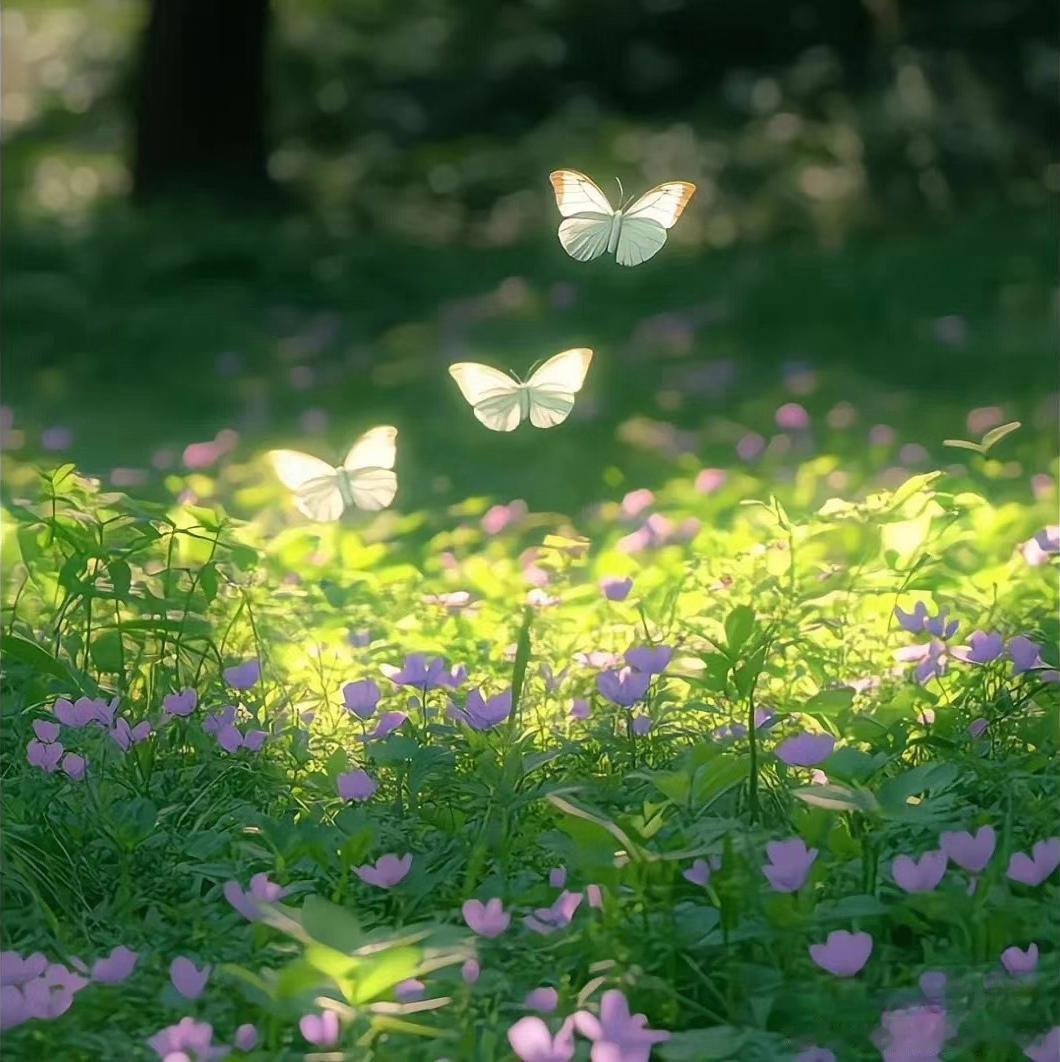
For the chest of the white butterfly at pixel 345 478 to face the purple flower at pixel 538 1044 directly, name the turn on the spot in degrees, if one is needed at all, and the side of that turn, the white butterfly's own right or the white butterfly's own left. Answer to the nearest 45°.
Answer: approximately 180°

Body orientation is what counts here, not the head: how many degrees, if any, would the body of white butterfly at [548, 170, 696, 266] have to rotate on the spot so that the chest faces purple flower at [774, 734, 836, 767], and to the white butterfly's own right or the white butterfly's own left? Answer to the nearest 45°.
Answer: approximately 180°

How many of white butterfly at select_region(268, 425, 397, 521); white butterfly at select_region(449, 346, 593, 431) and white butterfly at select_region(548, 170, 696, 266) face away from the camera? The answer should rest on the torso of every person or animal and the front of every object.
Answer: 3

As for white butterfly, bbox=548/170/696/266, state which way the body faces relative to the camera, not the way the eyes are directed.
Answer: away from the camera

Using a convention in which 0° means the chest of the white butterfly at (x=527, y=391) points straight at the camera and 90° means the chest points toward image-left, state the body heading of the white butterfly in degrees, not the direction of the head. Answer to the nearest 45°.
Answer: approximately 180°

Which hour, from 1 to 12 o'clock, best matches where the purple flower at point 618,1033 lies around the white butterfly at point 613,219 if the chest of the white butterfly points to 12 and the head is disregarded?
The purple flower is roughly at 6 o'clock from the white butterfly.

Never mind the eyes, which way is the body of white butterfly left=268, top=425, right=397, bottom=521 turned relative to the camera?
away from the camera
